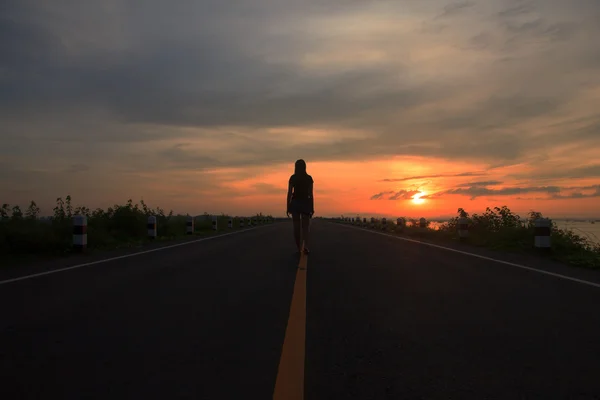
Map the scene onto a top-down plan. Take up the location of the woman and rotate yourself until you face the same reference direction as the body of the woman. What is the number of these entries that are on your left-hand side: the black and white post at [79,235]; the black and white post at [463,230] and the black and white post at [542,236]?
1

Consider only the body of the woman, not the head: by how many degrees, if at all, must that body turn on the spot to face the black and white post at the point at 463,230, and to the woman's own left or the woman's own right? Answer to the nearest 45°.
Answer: approximately 45° to the woman's own right

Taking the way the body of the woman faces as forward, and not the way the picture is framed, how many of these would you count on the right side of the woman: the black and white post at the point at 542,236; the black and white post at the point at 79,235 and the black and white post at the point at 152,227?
1

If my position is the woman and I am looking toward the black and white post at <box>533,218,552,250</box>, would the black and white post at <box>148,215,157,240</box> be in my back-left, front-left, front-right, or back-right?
back-left

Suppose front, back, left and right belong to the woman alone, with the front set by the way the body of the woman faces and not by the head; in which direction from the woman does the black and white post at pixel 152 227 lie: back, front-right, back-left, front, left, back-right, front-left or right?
front-left

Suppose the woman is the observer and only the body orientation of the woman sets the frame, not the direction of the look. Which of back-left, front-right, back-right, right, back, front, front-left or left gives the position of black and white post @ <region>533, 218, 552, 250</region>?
right

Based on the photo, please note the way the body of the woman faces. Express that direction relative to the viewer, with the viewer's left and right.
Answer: facing away from the viewer

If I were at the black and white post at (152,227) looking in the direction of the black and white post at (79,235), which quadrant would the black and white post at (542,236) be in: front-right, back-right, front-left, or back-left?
front-left

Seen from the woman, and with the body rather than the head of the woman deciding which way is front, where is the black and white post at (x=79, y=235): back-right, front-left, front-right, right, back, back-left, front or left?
left

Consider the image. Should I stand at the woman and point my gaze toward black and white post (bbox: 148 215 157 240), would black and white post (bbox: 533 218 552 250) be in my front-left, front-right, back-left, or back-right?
back-right
